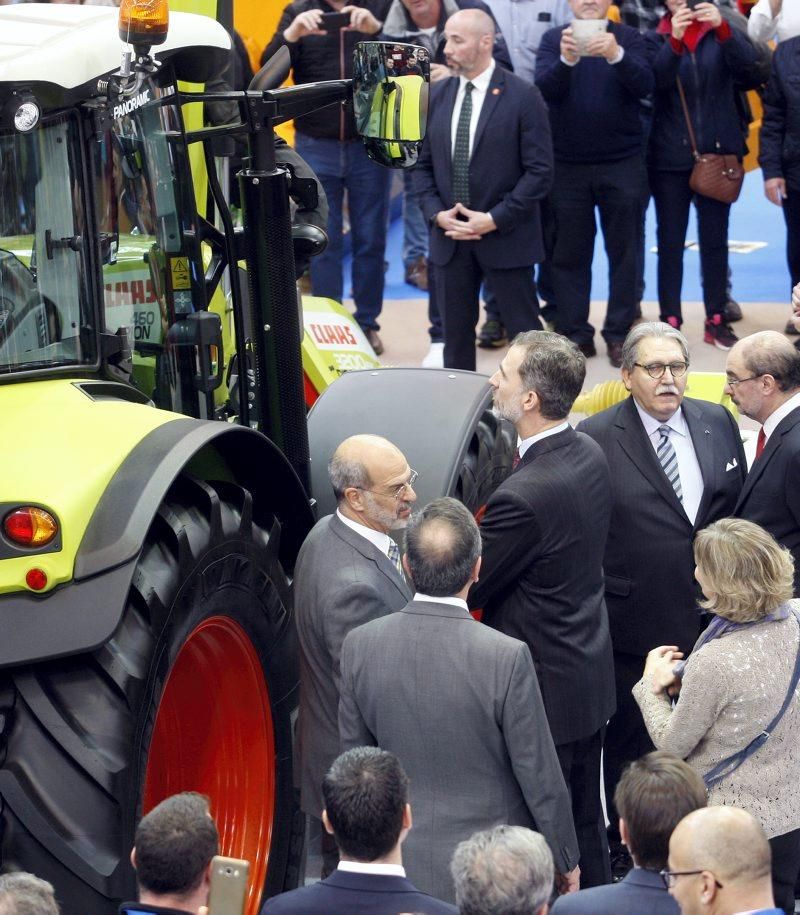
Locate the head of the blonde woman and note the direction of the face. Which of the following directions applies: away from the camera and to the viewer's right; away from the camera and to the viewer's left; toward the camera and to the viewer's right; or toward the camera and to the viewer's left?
away from the camera and to the viewer's left

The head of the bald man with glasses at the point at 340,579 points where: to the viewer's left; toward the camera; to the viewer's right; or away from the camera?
to the viewer's right

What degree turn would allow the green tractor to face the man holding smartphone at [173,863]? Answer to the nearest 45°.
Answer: approximately 135° to its right

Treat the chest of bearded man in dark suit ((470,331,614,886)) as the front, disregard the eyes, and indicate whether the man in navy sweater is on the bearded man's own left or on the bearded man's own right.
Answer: on the bearded man's own right

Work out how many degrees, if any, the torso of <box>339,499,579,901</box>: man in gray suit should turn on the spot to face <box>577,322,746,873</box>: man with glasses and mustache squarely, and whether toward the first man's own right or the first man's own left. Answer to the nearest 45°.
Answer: approximately 45° to the first man's own right

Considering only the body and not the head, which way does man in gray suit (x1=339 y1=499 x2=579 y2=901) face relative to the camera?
away from the camera

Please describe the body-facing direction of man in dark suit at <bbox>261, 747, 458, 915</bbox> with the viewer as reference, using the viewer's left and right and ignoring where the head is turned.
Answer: facing away from the viewer

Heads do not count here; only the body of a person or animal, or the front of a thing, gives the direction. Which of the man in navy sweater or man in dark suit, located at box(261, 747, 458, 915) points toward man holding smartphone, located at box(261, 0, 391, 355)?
the man in dark suit

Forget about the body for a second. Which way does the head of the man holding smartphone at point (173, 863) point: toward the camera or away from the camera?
away from the camera

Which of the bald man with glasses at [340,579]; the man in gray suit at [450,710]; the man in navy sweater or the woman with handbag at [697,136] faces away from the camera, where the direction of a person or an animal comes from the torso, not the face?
the man in gray suit

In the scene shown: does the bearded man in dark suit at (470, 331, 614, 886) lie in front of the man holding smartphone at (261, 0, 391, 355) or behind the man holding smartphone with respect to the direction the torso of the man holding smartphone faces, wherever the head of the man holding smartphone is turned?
in front

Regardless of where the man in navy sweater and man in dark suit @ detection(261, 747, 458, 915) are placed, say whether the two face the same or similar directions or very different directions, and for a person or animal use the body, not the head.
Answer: very different directions
